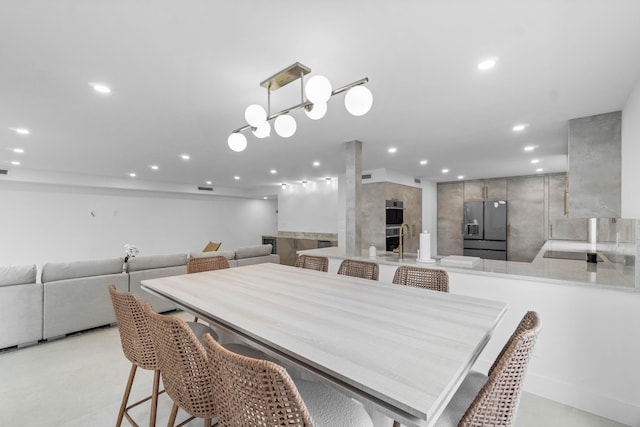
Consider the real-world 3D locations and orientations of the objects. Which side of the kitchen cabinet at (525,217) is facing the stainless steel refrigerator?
right

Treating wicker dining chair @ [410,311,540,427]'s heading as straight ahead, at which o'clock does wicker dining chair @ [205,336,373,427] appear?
wicker dining chair @ [205,336,373,427] is roughly at 11 o'clock from wicker dining chair @ [410,311,540,427].

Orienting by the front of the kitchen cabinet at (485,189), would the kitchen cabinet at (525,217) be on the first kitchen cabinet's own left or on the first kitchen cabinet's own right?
on the first kitchen cabinet's own left

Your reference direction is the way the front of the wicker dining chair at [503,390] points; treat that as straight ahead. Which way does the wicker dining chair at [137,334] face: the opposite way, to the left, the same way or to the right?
to the right

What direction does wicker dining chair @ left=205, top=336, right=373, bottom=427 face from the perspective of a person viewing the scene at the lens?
facing away from the viewer and to the right of the viewer

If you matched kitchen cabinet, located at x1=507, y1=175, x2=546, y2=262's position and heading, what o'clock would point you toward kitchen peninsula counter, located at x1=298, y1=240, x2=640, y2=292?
The kitchen peninsula counter is roughly at 12 o'clock from the kitchen cabinet.

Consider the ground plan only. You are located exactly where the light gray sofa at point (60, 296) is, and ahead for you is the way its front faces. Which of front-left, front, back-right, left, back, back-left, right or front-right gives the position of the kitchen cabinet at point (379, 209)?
back-right

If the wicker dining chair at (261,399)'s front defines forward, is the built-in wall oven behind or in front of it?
in front

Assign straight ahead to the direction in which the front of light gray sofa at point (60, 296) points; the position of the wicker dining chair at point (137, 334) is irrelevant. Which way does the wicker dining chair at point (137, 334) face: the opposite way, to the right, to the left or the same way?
to the right

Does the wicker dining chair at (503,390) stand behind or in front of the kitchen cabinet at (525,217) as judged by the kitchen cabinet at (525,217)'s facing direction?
in front

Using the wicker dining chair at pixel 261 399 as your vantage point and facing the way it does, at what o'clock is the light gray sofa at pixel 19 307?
The light gray sofa is roughly at 9 o'clock from the wicker dining chair.

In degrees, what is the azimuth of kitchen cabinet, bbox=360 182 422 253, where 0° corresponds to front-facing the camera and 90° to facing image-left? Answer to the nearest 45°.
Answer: approximately 315°

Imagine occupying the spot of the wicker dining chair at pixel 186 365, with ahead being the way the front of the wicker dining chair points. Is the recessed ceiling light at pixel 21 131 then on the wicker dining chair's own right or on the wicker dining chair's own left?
on the wicker dining chair's own left

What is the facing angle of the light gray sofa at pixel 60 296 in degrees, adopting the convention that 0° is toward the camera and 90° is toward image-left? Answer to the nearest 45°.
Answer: approximately 135°

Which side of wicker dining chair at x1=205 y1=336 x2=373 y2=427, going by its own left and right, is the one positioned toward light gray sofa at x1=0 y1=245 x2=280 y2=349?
left
